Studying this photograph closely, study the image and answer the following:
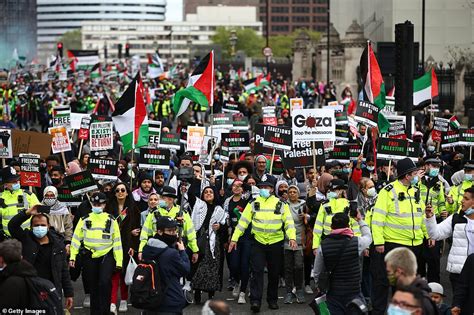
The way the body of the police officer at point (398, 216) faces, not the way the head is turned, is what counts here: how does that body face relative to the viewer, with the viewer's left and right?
facing the viewer and to the right of the viewer

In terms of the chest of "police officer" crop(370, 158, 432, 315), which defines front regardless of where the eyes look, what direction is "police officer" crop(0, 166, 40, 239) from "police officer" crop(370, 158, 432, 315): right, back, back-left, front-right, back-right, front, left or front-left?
back-right

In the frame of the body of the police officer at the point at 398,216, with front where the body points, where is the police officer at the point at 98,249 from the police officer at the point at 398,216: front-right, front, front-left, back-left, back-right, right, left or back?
back-right
